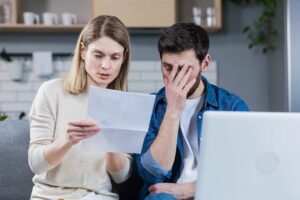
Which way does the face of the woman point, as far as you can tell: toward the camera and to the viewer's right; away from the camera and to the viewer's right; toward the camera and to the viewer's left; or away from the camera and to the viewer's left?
toward the camera and to the viewer's right

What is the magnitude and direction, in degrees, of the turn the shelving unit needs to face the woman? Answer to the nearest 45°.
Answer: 0° — it already faces them

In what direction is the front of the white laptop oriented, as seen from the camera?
facing away from the viewer

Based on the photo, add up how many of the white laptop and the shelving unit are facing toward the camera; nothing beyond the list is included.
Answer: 1

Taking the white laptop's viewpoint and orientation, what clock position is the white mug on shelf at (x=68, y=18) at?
The white mug on shelf is roughly at 11 o'clock from the white laptop.

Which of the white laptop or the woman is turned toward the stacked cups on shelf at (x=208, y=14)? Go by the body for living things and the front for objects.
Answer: the white laptop

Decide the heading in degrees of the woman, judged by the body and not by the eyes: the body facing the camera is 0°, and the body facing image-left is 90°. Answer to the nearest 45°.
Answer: approximately 315°

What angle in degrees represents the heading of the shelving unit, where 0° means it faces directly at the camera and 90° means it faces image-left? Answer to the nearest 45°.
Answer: approximately 0°

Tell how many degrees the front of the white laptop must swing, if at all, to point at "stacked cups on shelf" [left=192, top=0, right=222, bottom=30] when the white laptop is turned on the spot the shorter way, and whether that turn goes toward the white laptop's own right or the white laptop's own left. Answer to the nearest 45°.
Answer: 0° — it already faces it

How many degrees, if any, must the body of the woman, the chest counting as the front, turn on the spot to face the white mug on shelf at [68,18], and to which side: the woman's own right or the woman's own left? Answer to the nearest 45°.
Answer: approximately 135° to the woman's own left

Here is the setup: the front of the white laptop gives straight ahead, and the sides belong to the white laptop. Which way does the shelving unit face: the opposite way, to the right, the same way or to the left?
the opposite way
